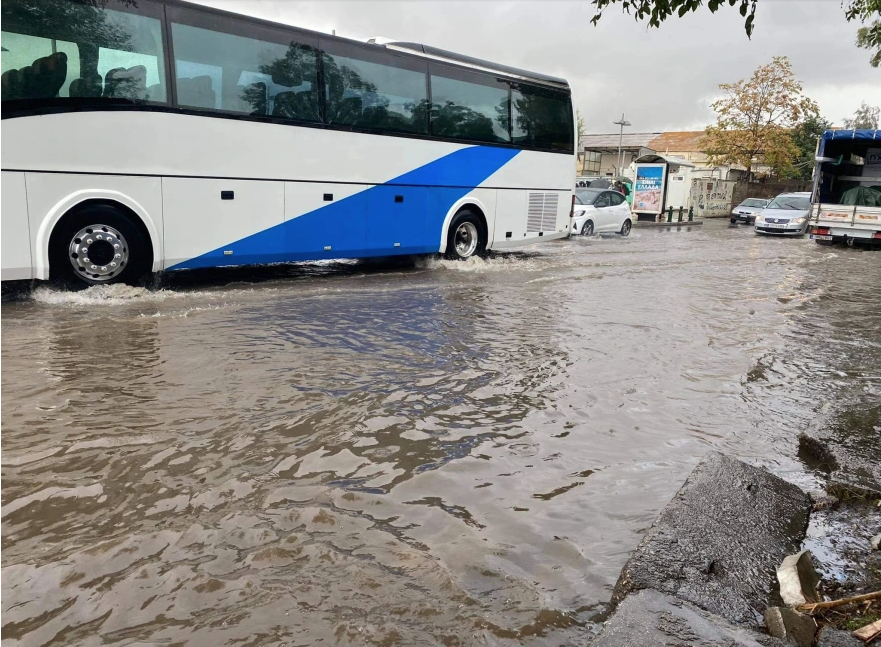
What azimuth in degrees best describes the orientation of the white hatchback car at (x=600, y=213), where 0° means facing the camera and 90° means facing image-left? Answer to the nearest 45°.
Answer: approximately 45°

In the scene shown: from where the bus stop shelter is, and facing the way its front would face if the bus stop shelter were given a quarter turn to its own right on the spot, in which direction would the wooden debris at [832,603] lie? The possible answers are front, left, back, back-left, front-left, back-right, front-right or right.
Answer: front-left

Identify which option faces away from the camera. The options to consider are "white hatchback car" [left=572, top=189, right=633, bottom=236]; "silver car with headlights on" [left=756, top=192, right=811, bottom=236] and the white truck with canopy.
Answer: the white truck with canopy

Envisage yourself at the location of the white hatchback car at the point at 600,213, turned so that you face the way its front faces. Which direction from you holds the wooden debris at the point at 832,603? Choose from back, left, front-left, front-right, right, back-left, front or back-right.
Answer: front-left

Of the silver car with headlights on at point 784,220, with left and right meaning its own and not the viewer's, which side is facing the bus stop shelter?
right

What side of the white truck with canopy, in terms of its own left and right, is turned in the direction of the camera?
back

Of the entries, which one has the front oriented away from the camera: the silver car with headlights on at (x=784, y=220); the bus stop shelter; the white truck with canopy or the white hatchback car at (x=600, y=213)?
the white truck with canopy

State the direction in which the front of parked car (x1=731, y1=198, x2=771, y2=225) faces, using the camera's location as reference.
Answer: facing the viewer and to the left of the viewer

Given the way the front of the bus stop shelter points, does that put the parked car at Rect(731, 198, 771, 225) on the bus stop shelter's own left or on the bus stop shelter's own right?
on the bus stop shelter's own left

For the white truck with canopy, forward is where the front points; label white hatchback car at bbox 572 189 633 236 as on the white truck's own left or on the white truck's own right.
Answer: on the white truck's own left

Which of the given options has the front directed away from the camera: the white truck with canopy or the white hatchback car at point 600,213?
the white truck with canopy

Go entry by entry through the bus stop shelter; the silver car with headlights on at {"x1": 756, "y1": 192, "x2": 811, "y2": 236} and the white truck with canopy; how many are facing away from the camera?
1

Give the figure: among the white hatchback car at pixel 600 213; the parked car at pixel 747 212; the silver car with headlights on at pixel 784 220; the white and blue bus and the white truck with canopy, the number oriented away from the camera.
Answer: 1

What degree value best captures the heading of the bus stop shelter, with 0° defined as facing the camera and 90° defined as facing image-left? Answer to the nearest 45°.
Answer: approximately 315°

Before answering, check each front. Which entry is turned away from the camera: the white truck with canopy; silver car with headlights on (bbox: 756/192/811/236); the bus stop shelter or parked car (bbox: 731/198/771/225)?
the white truck with canopy

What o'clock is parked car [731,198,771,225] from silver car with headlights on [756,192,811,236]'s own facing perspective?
The parked car is roughly at 4 o'clock from the silver car with headlights on.

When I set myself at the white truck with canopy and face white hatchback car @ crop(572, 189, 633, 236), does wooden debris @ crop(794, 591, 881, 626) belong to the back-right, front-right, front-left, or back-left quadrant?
front-left
